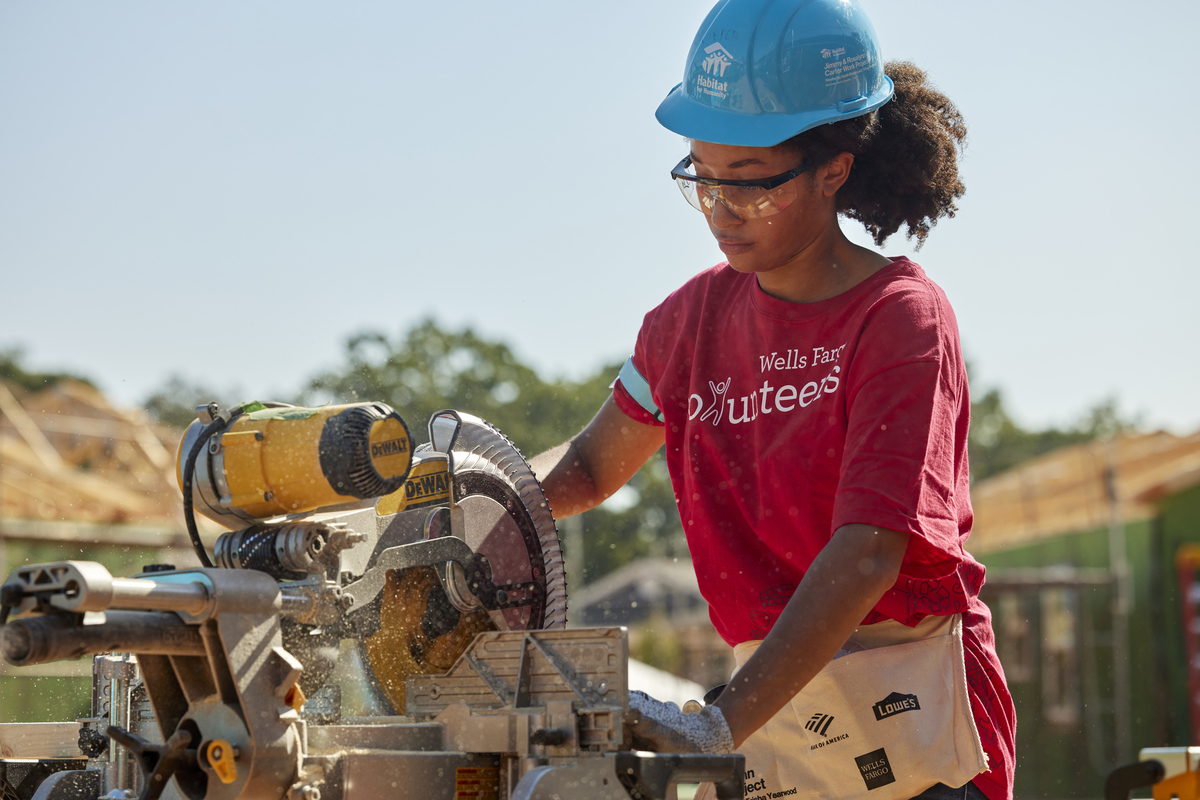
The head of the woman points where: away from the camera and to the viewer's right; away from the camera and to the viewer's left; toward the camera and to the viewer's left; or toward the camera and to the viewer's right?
toward the camera and to the viewer's left

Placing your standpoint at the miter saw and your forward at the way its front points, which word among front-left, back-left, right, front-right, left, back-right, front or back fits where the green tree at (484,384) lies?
front-left

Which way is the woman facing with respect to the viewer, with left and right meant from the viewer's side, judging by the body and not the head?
facing the viewer and to the left of the viewer

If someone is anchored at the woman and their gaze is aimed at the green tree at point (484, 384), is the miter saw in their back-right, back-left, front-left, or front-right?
back-left

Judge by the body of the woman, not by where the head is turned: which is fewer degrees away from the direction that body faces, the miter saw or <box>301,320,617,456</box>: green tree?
the miter saw

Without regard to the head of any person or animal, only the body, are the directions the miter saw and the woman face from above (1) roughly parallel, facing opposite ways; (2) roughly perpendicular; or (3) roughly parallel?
roughly parallel, facing opposite ways

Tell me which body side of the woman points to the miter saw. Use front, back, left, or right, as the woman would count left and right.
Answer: front

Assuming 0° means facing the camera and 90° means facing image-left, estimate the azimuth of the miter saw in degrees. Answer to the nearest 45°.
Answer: approximately 225°
